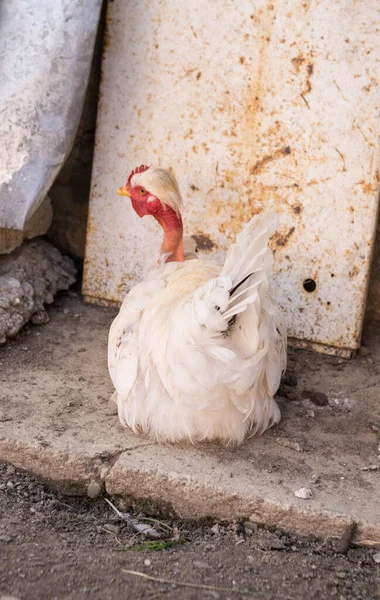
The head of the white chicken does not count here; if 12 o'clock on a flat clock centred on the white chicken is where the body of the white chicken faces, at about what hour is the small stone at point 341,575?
The small stone is roughly at 6 o'clock from the white chicken.

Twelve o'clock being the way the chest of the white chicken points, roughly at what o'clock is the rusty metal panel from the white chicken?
The rusty metal panel is roughly at 2 o'clock from the white chicken.

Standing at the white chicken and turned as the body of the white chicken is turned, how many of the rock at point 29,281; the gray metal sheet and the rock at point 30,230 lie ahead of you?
3

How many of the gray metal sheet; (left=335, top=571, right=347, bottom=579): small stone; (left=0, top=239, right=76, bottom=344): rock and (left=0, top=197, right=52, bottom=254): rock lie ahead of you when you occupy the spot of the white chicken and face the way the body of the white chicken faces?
3

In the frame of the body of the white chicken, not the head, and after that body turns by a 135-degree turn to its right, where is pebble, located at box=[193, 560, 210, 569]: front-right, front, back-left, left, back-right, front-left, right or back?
right

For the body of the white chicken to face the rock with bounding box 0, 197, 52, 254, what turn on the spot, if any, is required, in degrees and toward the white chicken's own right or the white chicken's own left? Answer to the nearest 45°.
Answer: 0° — it already faces it

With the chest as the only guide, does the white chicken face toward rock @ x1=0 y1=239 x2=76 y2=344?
yes

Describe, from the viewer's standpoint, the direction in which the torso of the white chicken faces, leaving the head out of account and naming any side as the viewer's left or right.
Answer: facing away from the viewer and to the left of the viewer
